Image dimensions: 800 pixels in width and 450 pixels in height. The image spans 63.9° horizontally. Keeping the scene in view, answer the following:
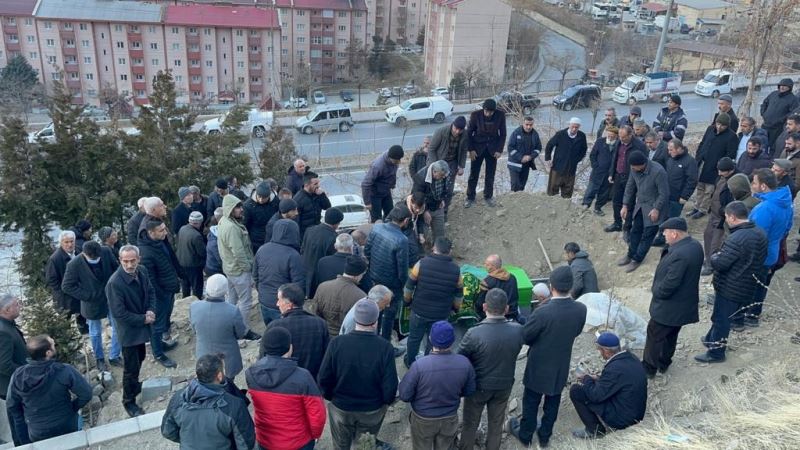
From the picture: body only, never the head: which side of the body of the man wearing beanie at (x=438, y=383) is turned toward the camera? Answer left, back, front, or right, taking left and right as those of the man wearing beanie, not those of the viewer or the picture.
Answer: back

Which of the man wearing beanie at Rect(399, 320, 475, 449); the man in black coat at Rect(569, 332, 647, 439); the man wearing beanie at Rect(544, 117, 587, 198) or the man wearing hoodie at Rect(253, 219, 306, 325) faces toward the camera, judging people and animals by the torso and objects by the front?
the man wearing beanie at Rect(544, 117, 587, 198)

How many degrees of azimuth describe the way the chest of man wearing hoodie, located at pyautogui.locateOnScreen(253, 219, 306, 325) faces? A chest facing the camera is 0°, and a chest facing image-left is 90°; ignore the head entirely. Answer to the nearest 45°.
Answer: approximately 225°

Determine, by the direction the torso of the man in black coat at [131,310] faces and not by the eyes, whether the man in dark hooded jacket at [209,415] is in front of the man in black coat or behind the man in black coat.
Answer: in front

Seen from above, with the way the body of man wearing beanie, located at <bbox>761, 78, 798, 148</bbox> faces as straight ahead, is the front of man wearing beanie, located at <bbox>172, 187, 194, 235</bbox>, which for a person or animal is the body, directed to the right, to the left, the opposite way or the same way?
the opposite way

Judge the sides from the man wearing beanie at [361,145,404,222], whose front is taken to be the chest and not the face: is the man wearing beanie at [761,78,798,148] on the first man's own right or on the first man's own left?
on the first man's own left

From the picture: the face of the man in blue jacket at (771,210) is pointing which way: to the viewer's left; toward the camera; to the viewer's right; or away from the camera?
to the viewer's left

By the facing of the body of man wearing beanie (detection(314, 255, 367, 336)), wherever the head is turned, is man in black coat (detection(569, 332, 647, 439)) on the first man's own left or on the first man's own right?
on the first man's own right

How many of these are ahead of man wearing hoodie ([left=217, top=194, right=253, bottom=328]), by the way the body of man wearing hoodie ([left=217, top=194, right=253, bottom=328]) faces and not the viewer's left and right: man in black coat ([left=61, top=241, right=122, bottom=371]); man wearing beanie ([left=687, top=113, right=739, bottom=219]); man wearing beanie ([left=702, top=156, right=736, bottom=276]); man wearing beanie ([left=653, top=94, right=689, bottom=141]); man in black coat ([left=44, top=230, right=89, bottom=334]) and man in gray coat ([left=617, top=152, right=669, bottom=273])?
4

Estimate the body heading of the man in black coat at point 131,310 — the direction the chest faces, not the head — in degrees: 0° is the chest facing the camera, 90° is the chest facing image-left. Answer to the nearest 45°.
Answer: approximately 315°

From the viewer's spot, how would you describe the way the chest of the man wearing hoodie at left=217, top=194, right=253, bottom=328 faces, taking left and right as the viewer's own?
facing to the right of the viewer

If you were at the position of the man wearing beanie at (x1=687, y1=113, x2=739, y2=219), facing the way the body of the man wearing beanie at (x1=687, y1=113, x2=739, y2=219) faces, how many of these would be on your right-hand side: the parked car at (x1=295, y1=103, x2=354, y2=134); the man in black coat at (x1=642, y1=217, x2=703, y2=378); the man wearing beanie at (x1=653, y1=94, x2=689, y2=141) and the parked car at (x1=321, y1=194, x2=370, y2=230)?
3

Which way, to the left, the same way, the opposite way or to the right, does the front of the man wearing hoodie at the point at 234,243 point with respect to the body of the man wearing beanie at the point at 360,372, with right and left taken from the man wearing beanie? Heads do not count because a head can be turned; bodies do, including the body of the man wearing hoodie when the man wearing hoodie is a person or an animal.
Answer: to the right

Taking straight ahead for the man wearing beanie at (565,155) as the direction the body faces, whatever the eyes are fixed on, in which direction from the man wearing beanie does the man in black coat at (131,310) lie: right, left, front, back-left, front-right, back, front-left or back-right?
front-right

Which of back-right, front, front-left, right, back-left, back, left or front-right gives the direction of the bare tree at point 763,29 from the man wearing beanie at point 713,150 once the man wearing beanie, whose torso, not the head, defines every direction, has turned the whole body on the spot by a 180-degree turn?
front-left
